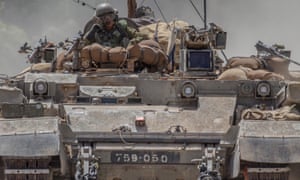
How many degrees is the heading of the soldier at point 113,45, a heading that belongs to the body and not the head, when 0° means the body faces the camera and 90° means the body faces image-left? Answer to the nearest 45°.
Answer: approximately 0°

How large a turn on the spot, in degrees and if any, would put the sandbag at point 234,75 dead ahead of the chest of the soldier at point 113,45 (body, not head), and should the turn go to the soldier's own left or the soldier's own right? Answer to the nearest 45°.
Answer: approximately 45° to the soldier's own left

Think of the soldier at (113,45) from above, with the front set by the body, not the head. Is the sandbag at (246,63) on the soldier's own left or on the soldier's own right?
on the soldier's own left

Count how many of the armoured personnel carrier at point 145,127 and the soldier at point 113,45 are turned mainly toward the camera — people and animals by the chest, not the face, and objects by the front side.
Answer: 2

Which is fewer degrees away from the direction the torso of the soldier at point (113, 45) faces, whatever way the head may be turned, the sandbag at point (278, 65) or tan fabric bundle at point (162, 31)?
the sandbag

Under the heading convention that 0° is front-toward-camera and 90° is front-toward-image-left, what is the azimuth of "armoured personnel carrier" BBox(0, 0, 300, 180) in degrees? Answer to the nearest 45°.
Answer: approximately 0°
